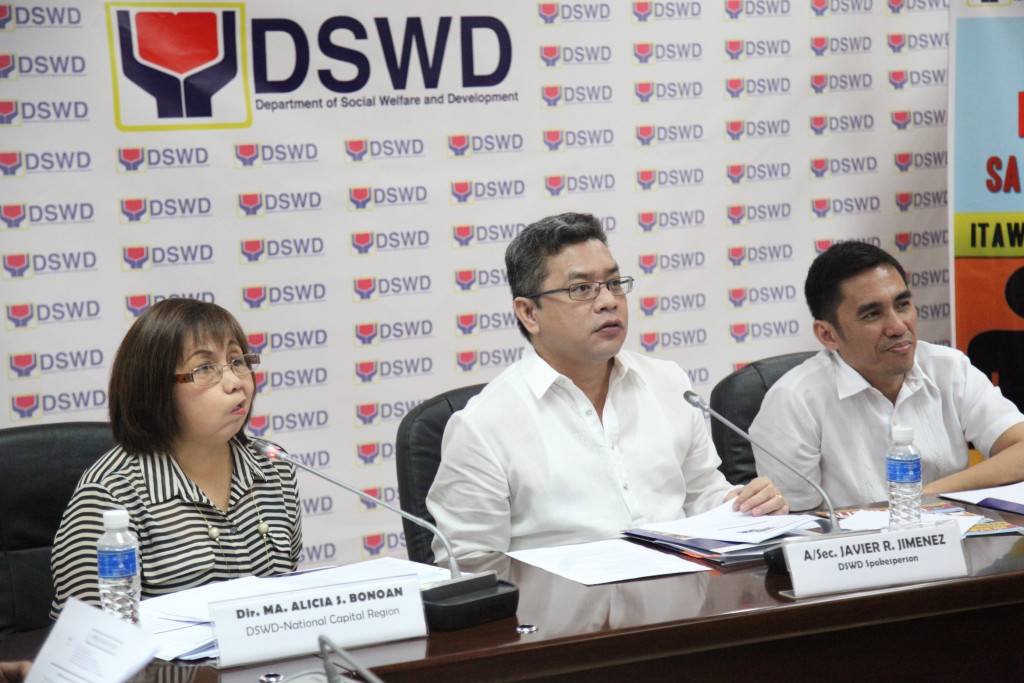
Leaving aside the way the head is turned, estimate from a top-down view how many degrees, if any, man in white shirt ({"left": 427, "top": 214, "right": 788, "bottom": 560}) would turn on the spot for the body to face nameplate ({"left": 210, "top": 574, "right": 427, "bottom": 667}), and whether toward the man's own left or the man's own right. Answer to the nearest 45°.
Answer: approximately 45° to the man's own right

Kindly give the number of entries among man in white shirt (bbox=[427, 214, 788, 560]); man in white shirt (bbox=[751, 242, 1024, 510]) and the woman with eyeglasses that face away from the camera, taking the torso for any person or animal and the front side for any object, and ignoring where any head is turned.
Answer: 0

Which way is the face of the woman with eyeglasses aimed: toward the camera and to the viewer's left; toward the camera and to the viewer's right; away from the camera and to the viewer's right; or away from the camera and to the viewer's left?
toward the camera and to the viewer's right

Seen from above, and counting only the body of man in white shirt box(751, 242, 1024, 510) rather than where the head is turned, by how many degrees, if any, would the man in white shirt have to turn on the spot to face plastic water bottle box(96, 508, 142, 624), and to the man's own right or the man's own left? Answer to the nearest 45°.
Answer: approximately 90° to the man's own right

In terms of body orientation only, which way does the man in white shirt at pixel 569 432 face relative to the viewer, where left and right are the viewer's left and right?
facing the viewer and to the right of the viewer

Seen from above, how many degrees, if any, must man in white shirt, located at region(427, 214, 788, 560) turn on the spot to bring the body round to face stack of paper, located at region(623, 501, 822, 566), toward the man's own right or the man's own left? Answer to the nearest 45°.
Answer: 0° — they already face it

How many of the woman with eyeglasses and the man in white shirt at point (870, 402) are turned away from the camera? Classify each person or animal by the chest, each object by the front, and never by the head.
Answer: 0

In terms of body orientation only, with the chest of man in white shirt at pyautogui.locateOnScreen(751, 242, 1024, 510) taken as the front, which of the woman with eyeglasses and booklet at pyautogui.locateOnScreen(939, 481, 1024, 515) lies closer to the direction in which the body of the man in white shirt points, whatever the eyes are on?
the booklet

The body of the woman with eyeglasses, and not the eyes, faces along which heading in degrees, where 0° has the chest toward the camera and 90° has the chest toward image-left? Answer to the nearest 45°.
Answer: approximately 315°

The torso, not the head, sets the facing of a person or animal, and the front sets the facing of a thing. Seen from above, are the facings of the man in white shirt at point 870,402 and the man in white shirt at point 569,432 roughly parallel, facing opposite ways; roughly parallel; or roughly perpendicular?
roughly parallel

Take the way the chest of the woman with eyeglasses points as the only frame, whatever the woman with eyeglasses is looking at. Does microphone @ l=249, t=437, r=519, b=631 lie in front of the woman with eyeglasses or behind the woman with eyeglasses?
in front

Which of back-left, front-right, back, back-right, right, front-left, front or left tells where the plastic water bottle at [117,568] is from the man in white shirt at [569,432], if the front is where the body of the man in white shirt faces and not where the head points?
right

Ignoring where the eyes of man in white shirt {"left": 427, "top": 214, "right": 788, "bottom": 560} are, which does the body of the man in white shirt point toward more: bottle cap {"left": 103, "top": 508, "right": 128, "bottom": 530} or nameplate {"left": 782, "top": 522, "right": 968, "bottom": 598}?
the nameplate

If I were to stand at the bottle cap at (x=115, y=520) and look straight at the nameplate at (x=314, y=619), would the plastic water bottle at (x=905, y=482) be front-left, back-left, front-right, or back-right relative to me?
front-left

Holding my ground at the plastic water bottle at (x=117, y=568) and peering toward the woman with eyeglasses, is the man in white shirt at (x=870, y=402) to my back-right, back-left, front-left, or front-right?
front-right
